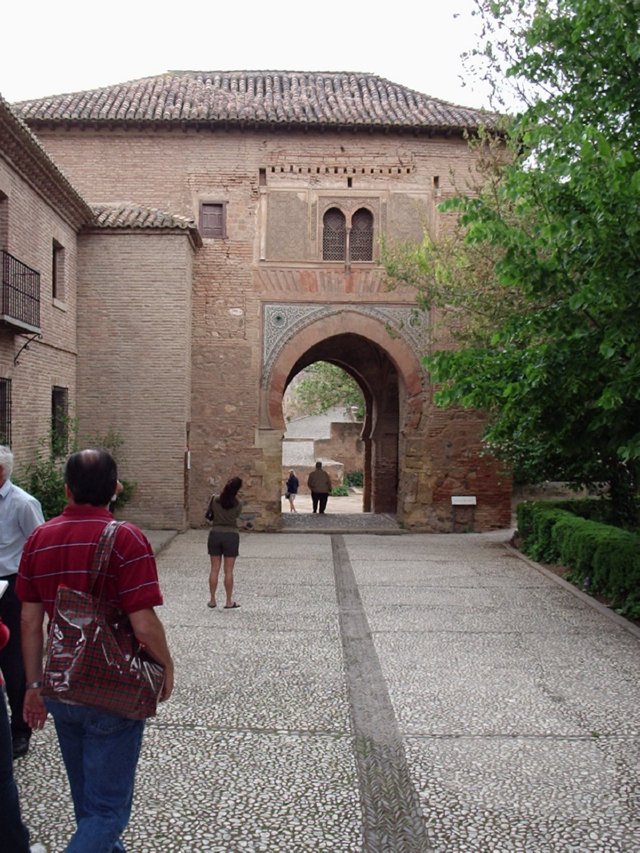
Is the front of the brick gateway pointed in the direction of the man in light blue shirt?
yes

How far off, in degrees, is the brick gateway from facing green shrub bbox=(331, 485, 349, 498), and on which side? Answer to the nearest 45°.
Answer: approximately 180°

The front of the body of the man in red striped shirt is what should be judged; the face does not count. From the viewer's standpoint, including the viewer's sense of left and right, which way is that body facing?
facing away from the viewer

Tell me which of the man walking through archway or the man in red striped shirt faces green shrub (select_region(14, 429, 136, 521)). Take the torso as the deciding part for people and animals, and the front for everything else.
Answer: the man in red striped shirt

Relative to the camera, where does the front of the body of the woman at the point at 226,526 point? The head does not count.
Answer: away from the camera

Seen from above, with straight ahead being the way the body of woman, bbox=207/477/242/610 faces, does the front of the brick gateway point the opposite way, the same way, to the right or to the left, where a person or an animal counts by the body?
the opposite way

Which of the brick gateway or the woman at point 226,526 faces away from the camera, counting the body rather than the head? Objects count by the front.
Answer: the woman

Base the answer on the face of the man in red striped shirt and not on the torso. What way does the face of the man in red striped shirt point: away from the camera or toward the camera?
away from the camera
